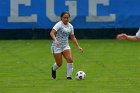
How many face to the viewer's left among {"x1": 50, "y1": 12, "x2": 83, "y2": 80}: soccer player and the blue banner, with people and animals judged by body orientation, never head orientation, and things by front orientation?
0

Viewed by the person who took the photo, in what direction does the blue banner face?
facing the viewer

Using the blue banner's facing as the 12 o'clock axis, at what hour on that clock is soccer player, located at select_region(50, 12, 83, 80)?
The soccer player is roughly at 12 o'clock from the blue banner.

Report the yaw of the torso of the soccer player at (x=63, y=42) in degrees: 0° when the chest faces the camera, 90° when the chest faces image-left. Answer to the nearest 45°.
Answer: approximately 315°

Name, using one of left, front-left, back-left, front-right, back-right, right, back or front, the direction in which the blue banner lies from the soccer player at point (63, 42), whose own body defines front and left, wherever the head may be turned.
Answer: back-left
